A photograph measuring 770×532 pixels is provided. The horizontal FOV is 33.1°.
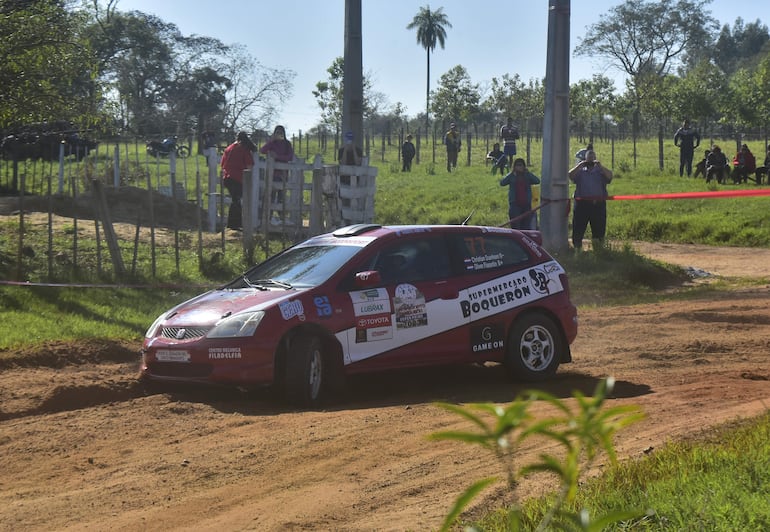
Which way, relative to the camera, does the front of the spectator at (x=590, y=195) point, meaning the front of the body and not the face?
toward the camera

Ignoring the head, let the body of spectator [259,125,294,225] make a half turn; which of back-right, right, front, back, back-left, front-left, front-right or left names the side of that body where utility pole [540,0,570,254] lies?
back-right

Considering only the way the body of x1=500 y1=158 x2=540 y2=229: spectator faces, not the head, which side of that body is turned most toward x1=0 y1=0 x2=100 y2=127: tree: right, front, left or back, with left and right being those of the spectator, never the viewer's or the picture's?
right

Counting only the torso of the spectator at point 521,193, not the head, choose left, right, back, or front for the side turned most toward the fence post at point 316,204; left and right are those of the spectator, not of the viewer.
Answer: right

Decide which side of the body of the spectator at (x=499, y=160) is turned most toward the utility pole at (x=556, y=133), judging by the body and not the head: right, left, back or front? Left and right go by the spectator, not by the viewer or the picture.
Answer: front

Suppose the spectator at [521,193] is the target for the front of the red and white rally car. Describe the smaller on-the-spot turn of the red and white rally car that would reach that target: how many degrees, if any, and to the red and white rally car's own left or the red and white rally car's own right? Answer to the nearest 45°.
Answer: approximately 135° to the red and white rally car's own right

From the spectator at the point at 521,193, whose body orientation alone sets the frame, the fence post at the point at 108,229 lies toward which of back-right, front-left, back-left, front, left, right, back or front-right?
front-right

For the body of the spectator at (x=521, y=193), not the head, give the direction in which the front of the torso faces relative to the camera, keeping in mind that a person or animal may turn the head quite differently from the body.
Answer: toward the camera

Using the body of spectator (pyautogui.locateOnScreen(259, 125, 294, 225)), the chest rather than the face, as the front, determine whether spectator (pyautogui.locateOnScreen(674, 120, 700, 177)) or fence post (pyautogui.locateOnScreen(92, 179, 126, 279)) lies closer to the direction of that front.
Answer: the fence post

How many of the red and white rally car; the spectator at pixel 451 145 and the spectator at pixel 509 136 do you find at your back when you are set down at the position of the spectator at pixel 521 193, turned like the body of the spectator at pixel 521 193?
2

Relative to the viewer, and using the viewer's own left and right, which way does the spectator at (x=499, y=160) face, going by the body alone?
facing the viewer
